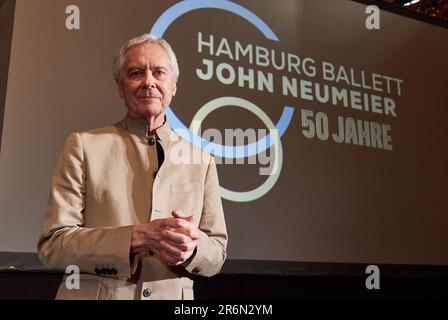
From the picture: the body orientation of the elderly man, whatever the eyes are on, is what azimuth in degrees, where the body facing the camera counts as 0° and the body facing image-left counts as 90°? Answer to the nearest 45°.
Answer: approximately 0°

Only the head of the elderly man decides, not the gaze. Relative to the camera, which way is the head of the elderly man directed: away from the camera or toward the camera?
toward the camera
